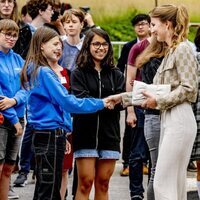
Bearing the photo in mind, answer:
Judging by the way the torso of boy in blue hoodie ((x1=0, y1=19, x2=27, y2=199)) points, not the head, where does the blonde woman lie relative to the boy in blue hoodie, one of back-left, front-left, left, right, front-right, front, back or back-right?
front-left

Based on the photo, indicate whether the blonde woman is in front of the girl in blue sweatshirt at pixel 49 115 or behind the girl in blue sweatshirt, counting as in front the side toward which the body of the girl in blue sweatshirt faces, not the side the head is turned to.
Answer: in front

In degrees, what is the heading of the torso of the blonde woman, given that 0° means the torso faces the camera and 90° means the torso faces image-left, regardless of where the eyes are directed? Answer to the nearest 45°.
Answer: approximately 90°

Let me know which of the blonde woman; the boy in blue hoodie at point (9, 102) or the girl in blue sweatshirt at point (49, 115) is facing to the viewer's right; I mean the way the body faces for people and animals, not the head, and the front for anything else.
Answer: the girl in blue sweatshirt at point (49, 115)

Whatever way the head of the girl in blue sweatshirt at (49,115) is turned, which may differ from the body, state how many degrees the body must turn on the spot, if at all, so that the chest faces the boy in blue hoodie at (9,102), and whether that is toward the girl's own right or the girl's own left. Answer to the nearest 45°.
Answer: approximately 135° to the girl's own left

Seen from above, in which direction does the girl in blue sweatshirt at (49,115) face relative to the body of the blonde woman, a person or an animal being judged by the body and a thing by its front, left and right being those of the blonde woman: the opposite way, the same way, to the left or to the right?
the opposite way

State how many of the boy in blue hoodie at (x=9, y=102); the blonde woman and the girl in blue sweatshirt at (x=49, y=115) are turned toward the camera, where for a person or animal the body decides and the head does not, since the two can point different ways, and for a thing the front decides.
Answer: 1

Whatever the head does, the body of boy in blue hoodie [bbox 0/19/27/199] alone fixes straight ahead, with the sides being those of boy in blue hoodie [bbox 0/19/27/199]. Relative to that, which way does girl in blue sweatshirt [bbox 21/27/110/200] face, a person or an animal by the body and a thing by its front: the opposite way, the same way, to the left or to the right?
to the left

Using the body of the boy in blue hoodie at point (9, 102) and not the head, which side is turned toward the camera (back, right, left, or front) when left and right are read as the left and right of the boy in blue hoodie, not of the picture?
front

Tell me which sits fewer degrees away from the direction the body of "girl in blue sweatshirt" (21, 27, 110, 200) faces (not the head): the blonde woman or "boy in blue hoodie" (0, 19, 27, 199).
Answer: the blonde woman

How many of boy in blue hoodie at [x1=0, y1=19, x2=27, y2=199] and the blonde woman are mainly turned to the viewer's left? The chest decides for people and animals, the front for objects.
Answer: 1

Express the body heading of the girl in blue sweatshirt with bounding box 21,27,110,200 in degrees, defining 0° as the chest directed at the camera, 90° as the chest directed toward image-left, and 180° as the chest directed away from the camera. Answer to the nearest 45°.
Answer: approximately 270°
